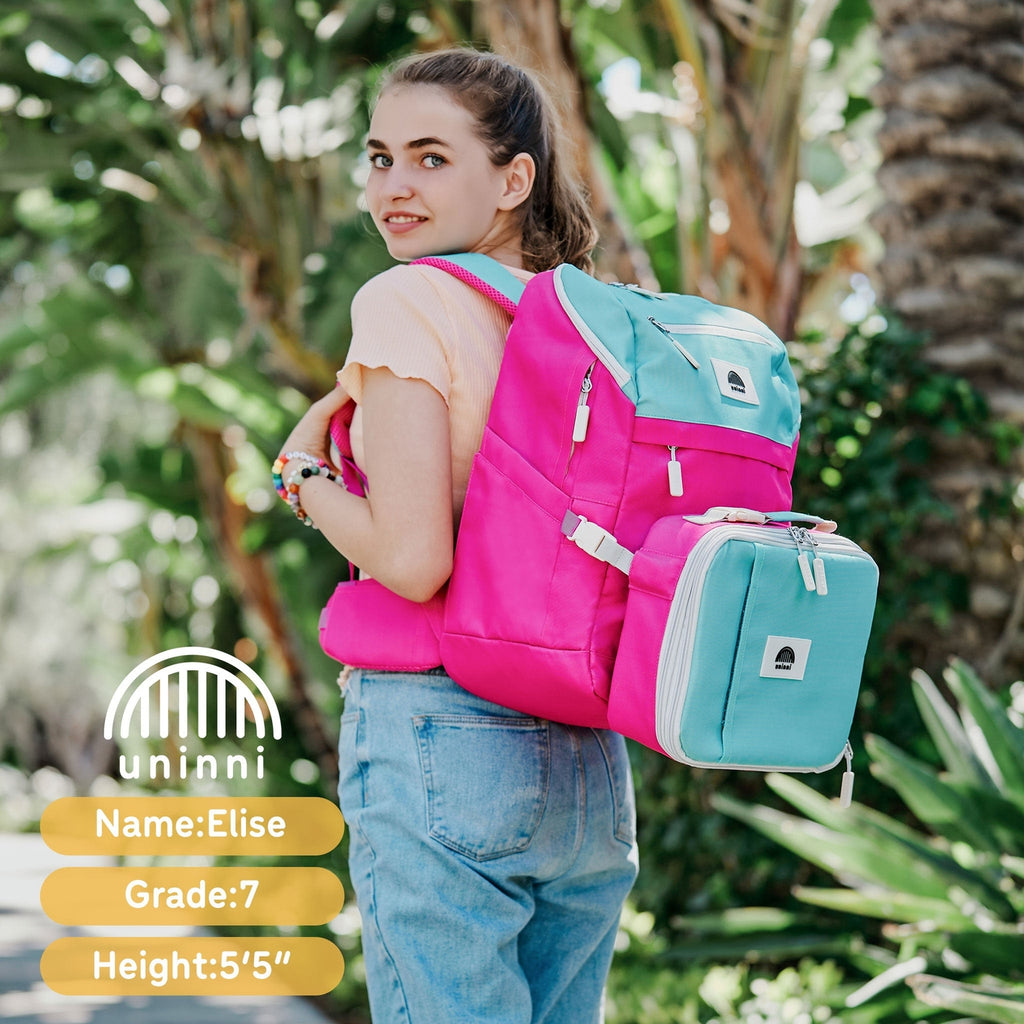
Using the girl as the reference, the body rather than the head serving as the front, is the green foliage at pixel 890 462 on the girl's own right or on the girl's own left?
on the girl's own right

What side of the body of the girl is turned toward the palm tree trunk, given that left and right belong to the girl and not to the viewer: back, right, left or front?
right

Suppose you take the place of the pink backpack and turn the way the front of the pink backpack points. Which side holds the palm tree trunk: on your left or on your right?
on your left

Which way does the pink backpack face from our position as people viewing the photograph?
facing the viewer and to the right of the viewer

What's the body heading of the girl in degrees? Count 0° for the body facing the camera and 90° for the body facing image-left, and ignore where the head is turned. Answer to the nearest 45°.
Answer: approximately 135°
